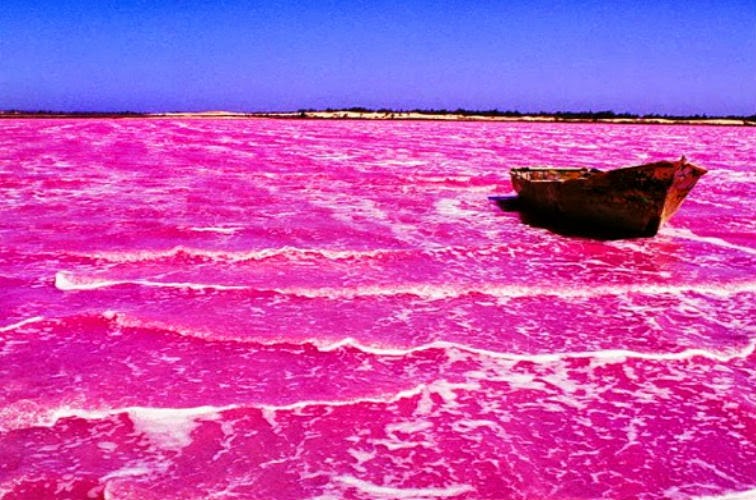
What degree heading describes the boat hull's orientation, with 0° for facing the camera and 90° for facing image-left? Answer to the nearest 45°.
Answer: approximately 315°
